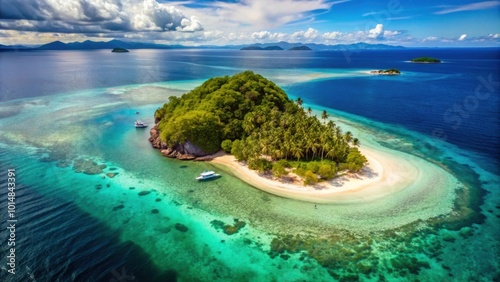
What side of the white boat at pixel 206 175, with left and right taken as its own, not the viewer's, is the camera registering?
right
